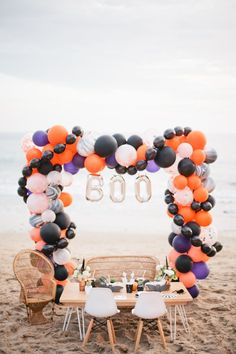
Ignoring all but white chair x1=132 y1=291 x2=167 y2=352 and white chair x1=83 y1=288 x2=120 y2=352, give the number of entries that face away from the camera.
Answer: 2

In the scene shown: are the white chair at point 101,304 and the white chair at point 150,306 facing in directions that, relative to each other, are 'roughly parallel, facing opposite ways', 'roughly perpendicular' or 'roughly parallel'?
roughly parallel

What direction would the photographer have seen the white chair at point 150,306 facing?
facing away from the viewer

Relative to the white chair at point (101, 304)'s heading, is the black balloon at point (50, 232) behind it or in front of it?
in front

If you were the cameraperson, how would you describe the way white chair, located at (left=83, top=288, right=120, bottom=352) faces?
facing away from the viewer

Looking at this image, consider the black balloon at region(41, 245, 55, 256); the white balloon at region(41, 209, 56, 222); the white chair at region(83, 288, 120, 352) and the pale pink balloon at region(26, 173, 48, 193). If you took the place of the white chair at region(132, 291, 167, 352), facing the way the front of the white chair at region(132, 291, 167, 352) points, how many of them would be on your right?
0

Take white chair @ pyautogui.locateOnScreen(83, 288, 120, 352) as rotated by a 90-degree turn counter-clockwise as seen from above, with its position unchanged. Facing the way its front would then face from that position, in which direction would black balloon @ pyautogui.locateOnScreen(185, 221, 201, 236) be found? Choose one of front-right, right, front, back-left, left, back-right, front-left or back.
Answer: back-right

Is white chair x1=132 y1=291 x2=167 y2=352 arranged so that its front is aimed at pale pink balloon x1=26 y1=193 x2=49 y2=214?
no

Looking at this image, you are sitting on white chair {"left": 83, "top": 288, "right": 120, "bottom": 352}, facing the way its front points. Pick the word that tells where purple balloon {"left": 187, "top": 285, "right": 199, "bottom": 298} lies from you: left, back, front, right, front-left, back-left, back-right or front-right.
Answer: front-right

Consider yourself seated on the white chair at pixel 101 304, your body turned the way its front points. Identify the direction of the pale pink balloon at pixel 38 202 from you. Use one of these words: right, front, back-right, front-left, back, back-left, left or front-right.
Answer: front-left

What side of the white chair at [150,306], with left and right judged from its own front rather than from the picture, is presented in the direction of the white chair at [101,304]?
left

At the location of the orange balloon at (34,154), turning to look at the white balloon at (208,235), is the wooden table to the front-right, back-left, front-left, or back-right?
front-right

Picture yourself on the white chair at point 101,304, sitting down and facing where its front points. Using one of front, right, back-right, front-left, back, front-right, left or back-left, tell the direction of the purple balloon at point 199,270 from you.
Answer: front-right
